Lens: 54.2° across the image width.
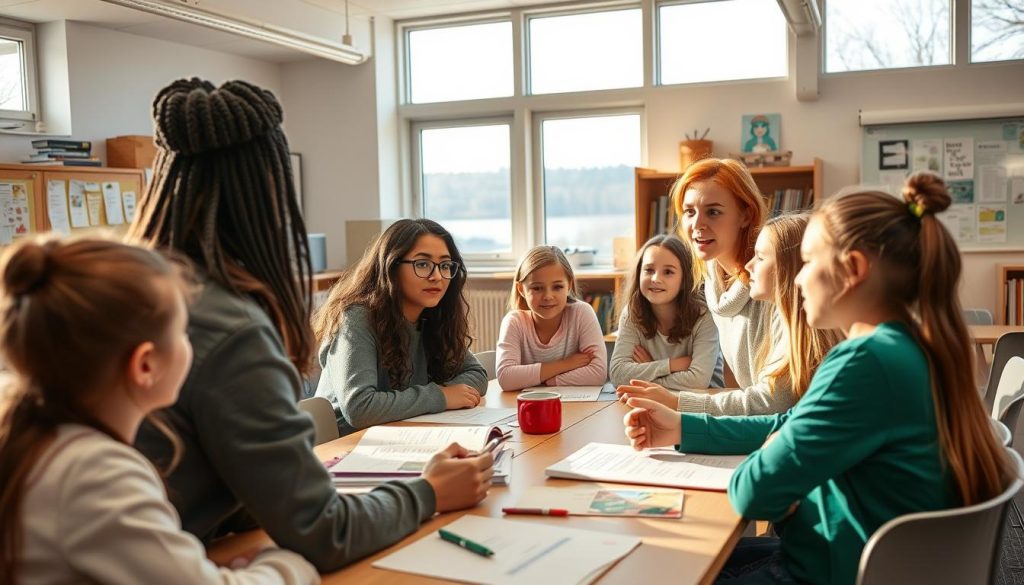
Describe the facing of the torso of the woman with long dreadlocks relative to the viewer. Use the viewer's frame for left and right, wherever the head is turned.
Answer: facing away from the viewer and to the right of the viewer

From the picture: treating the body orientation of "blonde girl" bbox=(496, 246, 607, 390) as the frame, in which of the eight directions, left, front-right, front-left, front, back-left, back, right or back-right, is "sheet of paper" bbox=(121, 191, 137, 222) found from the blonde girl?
back-right

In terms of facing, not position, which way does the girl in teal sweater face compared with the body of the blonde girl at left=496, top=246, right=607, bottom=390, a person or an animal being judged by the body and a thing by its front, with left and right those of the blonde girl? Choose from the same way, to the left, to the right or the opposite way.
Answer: to the right

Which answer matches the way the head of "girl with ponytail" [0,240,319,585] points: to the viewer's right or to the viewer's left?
to the viewer's right

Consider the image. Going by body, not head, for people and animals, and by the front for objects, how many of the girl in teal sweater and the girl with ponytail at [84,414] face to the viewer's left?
1

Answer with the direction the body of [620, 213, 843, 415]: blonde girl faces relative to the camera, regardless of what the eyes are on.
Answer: to the viewer's left

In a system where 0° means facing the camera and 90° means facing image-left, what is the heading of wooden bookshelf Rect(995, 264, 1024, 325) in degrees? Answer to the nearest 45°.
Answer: approximately 0°

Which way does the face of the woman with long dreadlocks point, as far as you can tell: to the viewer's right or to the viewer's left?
to the viewer's right
